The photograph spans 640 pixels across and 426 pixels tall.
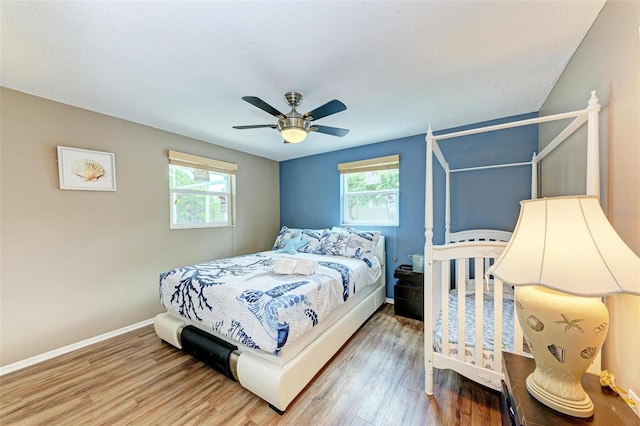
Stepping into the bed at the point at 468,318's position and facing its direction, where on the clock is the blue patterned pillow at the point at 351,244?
The blue patterned pillow is roughly at 4 o'clock from the bed.

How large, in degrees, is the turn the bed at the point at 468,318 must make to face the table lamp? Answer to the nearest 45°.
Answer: approximately 45° to its left

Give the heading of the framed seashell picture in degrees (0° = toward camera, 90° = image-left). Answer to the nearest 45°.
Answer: approximately 315°

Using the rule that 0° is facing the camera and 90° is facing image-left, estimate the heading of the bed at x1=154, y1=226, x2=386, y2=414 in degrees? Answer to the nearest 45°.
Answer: approximately 45°

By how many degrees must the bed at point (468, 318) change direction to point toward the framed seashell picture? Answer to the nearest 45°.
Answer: approximately 45° to its right

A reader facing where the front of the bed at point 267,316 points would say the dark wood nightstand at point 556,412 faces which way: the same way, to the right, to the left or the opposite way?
to the right

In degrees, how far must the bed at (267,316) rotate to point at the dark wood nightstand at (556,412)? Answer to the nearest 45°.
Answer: approximately 90° to its left

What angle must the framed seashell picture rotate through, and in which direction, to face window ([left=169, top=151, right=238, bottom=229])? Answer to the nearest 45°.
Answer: approximately 45° to its left

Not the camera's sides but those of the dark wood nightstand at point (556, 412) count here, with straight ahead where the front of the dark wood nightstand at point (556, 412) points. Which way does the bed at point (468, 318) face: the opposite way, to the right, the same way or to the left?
to the left

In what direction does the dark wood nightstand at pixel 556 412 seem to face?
to the viewer's left

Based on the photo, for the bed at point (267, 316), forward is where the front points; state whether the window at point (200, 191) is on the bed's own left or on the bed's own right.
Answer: on the bed's own right

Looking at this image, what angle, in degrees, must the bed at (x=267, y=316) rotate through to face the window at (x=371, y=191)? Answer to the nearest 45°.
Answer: approximately 180°
